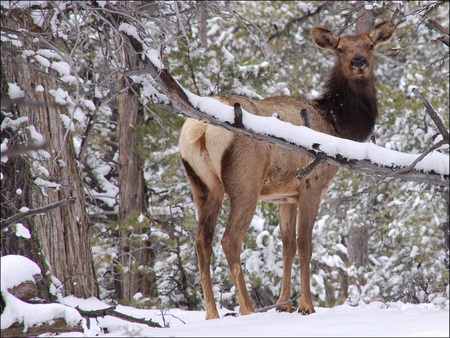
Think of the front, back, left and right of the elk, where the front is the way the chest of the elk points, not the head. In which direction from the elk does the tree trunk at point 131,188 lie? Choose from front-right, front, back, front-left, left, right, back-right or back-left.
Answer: left

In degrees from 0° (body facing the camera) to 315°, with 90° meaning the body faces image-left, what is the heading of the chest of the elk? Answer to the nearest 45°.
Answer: approximately 225°

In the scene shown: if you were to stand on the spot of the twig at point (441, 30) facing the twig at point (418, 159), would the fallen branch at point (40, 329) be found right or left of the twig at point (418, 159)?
right

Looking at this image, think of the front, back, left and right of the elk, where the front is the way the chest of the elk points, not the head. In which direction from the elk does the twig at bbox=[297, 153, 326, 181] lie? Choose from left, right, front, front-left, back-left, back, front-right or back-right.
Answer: back-right

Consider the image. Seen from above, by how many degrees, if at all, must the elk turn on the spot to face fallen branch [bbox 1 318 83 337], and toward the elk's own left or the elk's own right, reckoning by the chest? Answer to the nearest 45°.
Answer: approximately 180°

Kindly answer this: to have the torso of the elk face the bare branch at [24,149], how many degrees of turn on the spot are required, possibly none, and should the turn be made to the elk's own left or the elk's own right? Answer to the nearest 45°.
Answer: approximately 135° to the elk's own right
